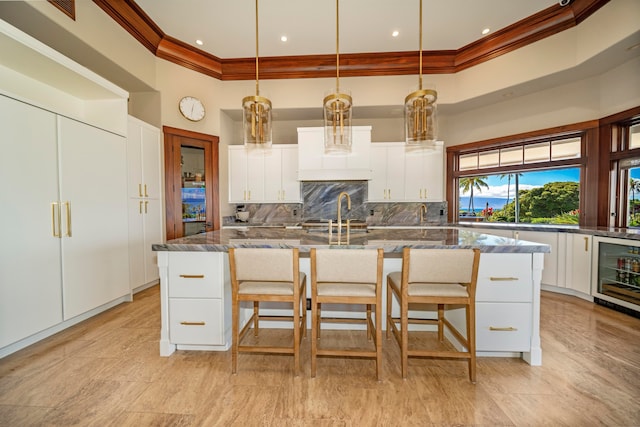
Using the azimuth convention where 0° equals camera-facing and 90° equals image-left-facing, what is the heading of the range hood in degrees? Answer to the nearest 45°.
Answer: approximately 0°

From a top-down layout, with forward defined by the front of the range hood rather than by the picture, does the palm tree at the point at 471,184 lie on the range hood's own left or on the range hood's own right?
on the range hood's own left

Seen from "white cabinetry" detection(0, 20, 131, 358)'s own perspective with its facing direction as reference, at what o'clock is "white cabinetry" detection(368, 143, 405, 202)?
"white cabinetry" detection(368, 143, 405, 202) is roughly at 11 o'clock from "white cabinetry" detection(0, 20, 131, 358).

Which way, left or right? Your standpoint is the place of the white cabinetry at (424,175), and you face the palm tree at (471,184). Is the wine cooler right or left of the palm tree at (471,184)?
right

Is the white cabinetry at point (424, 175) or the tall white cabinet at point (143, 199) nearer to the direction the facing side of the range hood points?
the tall white cabinet

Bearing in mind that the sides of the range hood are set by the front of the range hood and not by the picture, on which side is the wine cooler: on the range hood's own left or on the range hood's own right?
on the range hood's own left

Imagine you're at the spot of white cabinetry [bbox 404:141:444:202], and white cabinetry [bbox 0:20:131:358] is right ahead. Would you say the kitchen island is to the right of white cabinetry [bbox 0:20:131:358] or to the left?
left

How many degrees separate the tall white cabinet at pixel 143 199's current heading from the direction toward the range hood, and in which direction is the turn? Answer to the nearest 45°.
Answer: approximately 45° to its left

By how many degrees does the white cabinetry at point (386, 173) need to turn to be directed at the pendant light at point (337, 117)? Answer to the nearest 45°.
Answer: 0° — it already faces it

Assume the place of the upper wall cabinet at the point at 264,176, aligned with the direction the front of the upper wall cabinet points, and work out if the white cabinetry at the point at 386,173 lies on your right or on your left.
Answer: on your left

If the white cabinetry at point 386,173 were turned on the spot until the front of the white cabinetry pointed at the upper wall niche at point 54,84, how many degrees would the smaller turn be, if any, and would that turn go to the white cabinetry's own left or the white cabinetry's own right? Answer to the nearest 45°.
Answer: approximately 45° to the white cabinetry's own right
